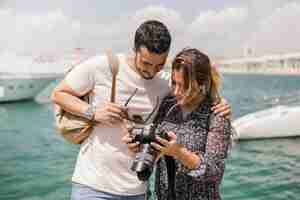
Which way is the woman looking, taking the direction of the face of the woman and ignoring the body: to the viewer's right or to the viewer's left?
to the viewer's left

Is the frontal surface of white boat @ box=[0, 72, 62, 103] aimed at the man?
no

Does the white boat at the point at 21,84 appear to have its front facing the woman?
no

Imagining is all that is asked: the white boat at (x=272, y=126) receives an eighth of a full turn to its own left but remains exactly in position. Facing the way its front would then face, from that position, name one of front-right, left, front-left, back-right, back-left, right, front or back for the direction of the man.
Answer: front-left

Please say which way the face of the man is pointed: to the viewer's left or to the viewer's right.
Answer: to the viewer's right

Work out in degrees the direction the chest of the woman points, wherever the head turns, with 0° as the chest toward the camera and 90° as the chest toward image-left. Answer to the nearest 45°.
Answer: approximately 45°

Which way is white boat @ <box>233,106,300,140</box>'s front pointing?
to the viewer's left

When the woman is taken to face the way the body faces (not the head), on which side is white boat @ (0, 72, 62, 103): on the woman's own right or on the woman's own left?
on the woman's own right

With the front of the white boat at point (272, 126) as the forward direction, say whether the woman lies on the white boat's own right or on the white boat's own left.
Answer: on the white boat's own left

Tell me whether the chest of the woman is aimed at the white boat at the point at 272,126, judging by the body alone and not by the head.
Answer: no

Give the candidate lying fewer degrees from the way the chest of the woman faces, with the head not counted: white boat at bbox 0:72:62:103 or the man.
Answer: the man
